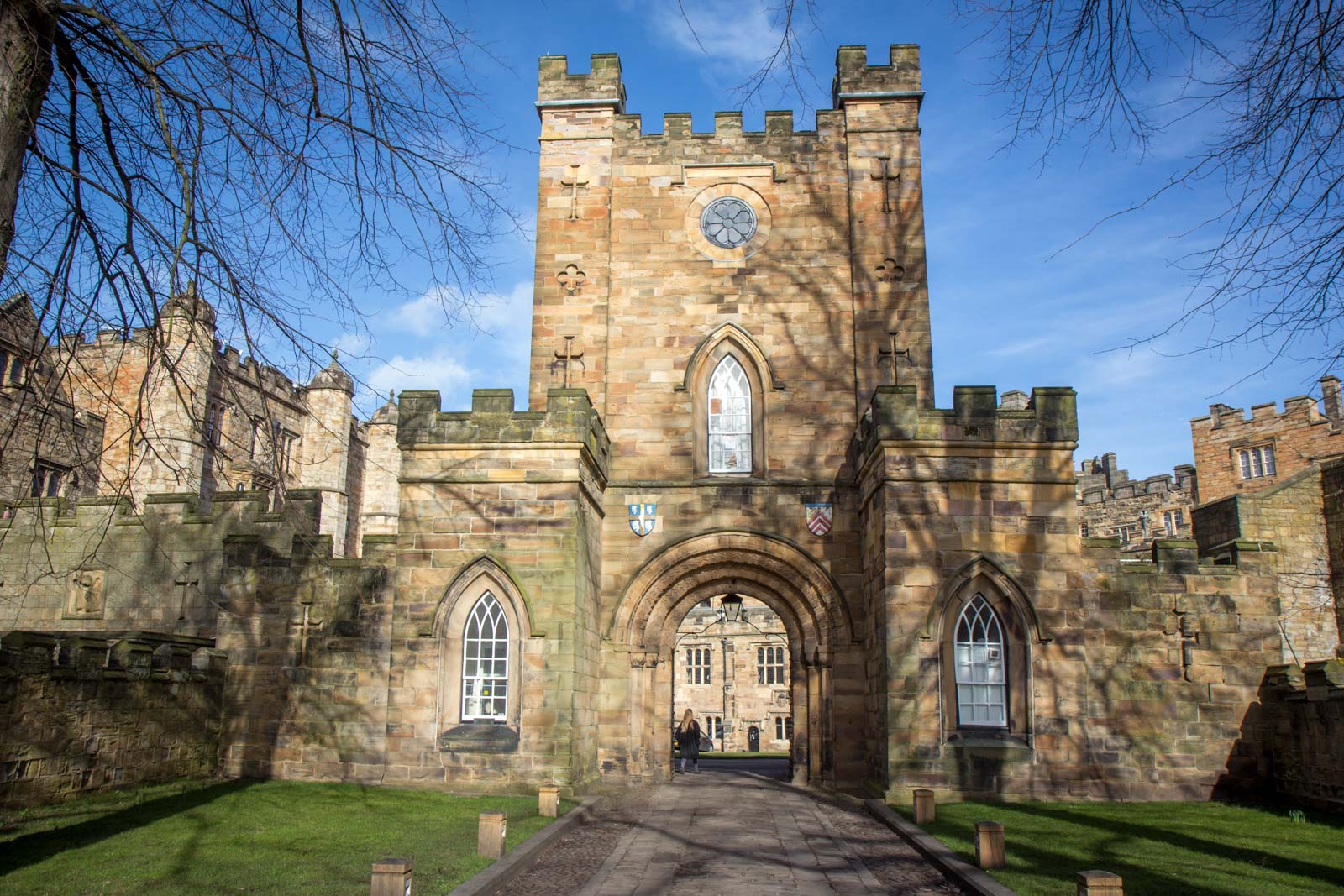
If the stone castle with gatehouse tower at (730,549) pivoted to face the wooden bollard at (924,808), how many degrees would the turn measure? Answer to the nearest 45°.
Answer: approximately 45° to its left

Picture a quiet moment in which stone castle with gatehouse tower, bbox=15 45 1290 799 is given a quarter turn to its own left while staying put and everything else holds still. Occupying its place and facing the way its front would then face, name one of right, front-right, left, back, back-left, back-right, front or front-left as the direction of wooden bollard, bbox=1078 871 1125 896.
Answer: right

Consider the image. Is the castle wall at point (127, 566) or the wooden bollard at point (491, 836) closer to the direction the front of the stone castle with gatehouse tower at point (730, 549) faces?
the wooden bollard

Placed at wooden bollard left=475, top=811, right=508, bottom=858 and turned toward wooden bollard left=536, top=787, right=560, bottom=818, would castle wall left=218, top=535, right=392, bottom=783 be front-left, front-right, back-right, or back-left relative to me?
front-left

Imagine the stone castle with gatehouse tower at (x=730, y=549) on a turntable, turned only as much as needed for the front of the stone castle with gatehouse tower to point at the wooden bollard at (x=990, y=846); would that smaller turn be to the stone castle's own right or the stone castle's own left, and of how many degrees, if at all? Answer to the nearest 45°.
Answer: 0° — it already faces it

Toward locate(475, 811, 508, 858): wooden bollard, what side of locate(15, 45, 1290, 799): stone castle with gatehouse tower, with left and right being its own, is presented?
front

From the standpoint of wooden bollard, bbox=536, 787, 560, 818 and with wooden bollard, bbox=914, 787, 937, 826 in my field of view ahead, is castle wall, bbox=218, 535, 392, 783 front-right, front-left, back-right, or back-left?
back-left

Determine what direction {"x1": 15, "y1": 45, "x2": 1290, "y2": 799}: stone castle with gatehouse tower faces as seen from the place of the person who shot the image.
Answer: facing the viewer

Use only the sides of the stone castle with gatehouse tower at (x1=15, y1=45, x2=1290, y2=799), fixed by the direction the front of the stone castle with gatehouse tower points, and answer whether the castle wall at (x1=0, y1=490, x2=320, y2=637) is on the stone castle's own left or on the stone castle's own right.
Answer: on the stone castle's own right
